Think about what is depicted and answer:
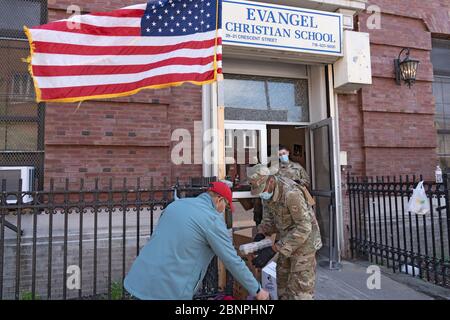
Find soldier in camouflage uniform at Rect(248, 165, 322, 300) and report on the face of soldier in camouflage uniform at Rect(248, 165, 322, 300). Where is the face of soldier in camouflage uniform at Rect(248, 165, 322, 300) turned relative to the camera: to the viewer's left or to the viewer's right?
to the viewer's left

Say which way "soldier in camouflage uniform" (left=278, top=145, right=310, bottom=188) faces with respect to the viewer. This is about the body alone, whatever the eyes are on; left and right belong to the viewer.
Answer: facing the viewer and to the left of the viewer

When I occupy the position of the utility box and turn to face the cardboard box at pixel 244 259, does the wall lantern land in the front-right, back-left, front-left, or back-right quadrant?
back-left

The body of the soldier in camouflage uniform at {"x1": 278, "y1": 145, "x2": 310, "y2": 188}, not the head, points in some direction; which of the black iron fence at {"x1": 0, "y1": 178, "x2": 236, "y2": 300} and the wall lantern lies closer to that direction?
the black iron fence

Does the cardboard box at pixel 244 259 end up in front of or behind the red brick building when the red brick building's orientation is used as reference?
in front

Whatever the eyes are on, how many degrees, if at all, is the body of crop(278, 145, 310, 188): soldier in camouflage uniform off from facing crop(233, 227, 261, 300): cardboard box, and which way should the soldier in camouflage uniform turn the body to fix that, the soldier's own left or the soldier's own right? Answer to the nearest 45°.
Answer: approximately 45° to the soldier's own left

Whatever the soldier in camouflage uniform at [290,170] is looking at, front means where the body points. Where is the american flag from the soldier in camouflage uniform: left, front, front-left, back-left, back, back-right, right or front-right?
front

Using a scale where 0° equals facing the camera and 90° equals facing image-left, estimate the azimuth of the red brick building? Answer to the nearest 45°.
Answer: approximately 0°

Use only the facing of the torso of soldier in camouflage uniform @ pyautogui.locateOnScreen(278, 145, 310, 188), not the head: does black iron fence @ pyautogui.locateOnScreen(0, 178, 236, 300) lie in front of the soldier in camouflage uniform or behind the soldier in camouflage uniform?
in front

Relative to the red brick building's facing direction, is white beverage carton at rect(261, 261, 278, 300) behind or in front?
in front

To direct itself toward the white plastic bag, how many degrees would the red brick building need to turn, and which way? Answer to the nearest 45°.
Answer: approximately 45° to its left

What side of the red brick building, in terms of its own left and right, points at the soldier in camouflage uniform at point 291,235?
front
